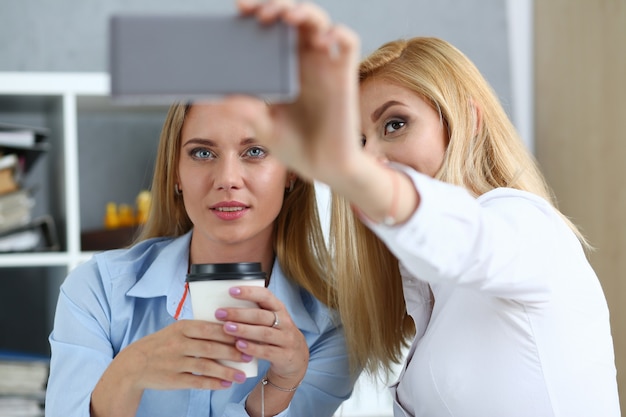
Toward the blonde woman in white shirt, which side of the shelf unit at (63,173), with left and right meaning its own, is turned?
front

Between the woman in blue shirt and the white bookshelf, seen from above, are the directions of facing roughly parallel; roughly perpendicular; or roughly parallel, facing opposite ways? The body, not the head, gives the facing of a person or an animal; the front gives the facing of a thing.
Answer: roughly parallel

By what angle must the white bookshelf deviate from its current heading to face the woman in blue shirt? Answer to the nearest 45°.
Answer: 0° — it already faces them

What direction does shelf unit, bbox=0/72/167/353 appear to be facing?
toward the camera

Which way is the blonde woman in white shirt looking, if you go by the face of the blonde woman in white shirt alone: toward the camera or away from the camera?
toward the camera

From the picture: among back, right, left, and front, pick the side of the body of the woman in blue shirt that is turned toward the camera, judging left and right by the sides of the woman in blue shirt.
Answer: front

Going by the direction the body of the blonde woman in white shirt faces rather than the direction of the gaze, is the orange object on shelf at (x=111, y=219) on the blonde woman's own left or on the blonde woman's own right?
on the blonde woman's own right

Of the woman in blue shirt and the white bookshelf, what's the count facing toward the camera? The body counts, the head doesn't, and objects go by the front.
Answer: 2

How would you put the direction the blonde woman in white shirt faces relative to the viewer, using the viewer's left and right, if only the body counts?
facing the viewer and to the left of the viewer
